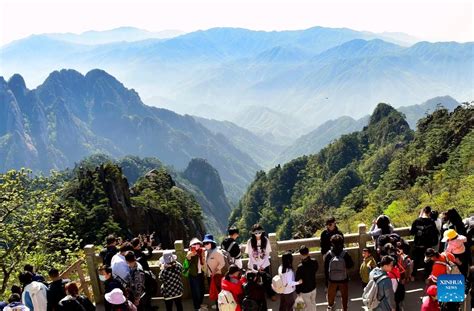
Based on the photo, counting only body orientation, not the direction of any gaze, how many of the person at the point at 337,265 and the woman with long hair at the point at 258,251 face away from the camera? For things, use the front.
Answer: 1

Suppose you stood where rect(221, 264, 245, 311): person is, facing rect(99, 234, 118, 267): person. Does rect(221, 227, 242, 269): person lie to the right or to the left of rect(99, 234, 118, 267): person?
right

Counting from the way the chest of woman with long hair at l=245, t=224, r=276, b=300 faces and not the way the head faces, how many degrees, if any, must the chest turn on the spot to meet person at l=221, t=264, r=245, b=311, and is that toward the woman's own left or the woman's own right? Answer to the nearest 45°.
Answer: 0° — they already face them

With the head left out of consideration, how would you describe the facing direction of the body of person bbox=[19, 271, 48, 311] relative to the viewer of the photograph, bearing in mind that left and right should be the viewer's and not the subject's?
facing away from the viewer and to the left of the viewer

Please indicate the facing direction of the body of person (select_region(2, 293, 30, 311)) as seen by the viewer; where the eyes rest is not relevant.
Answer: away from the camera

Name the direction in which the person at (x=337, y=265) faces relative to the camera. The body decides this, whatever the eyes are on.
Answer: away from the camera
